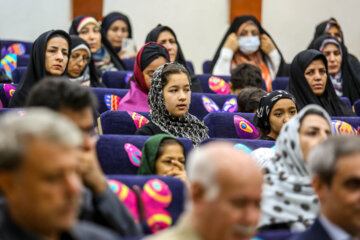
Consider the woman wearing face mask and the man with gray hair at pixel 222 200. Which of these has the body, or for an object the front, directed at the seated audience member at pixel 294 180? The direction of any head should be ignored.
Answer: the woman wearing face mask

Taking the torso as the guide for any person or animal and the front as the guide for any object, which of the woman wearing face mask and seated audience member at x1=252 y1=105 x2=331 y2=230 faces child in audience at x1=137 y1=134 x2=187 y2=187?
the woman wearing face mask

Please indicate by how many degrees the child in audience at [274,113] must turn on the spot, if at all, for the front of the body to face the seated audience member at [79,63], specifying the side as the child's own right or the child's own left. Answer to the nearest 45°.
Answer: approximately 180°

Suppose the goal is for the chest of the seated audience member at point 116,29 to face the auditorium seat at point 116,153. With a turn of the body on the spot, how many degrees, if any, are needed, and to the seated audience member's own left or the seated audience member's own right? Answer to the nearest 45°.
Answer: approximately 45° to the seated audience member's own right

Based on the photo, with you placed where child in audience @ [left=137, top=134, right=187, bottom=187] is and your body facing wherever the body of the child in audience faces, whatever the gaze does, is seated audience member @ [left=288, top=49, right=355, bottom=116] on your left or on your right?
on your left

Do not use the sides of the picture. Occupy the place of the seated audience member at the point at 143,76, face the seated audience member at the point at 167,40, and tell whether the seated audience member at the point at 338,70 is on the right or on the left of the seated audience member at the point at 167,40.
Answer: right

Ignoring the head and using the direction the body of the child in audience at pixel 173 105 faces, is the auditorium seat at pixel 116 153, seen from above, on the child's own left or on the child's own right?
on the child's own right

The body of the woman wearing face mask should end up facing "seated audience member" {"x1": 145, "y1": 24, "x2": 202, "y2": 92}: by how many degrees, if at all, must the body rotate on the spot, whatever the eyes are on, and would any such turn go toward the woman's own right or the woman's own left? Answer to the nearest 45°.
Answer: approximately 45° to the woman's own right
